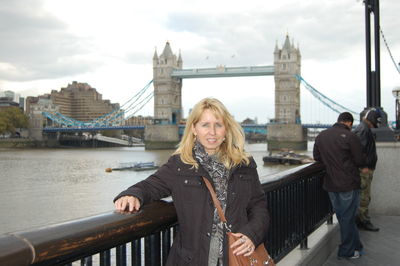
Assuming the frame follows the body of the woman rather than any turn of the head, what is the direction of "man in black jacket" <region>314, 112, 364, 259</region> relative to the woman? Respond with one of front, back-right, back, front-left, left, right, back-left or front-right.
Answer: back-left

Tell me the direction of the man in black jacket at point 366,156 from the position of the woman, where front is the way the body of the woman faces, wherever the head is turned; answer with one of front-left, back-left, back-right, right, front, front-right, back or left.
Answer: back-left

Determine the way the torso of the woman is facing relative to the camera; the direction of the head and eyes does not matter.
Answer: toward the camera
